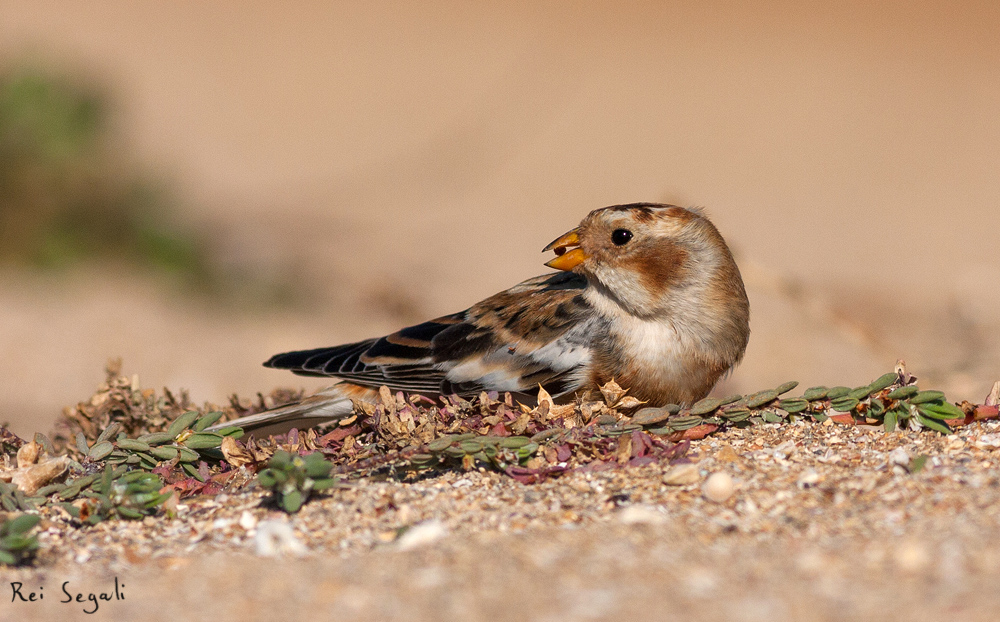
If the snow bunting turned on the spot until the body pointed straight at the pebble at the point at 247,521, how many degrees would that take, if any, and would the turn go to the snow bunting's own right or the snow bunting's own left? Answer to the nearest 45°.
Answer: approximately 135° to the snow bunting's own right

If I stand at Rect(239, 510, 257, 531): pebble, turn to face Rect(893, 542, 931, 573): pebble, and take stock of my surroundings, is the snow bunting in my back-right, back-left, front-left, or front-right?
front-left

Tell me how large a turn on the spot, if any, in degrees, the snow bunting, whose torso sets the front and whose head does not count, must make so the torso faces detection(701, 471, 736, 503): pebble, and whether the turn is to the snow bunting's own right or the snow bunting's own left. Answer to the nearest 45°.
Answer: approximately 90° to the snow bunting's own right

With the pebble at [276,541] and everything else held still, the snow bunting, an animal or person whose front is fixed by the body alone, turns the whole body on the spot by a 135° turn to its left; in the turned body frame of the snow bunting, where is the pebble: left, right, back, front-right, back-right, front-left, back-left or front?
left

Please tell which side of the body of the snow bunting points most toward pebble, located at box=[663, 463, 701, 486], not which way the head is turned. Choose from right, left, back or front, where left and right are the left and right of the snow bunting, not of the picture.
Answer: right

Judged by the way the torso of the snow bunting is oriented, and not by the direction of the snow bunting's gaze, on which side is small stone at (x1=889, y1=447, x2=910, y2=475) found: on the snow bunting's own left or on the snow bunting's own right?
on the snow bunting's own right

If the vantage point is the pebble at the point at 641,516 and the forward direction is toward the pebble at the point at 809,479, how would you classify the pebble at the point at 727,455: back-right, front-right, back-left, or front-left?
front-left

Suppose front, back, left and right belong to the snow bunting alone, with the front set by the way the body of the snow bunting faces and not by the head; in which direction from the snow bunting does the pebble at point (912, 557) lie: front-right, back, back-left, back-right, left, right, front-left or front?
right

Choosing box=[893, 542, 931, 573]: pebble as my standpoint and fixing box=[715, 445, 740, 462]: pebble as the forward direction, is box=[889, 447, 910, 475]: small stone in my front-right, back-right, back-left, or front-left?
front-right

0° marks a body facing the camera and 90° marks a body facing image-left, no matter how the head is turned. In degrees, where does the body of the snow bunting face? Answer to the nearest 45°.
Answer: approximately 270°

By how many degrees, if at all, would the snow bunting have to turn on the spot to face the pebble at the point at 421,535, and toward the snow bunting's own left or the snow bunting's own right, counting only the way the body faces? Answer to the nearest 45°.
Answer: approximately 135° to the snow bunting's own right
